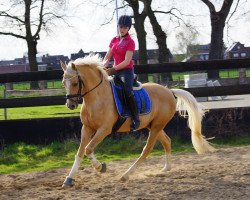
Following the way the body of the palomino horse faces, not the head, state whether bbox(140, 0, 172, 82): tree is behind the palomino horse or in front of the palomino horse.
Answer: behind

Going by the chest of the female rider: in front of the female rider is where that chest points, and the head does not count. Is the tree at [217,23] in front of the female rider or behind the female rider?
behind

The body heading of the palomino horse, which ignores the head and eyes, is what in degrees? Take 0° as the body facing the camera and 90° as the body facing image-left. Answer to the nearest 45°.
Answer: approximately 45°

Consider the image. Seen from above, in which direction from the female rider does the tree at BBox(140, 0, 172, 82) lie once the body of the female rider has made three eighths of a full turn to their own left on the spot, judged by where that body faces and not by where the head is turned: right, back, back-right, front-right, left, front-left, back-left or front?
left

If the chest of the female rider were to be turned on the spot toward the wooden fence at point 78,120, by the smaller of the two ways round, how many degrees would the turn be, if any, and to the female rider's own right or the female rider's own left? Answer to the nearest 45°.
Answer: approximately 135° to the female rider's own right

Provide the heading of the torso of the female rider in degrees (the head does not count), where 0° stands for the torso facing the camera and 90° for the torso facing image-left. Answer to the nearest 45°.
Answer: approximately 45°

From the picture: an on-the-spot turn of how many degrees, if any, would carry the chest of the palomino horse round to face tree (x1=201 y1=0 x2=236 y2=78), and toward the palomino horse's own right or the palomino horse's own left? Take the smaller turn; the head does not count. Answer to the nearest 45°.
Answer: approximately 135° to the palomino horse's own right

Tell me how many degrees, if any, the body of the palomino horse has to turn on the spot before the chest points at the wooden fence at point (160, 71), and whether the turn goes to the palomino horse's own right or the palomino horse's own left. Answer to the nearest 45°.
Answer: approximately 135° to the palomino horse's own right
